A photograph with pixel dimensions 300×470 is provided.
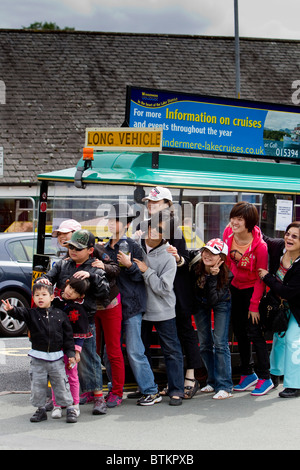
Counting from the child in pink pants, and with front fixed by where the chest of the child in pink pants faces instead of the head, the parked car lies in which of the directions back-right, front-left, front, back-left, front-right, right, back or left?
back-right

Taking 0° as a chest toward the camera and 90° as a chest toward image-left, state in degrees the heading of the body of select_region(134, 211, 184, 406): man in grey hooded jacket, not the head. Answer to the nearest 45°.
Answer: approximately 45°

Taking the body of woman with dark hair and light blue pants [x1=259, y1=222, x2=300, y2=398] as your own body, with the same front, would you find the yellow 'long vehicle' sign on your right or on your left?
on your right

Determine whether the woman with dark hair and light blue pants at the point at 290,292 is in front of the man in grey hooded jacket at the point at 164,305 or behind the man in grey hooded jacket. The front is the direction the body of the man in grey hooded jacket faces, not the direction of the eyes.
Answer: behind

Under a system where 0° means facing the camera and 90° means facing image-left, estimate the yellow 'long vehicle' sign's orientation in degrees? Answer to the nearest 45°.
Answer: approximately 0°

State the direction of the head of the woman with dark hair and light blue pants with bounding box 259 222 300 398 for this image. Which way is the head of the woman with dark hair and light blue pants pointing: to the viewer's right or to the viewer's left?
to the viewer's left

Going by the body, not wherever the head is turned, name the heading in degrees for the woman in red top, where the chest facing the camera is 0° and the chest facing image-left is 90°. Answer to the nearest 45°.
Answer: approximately 45°
